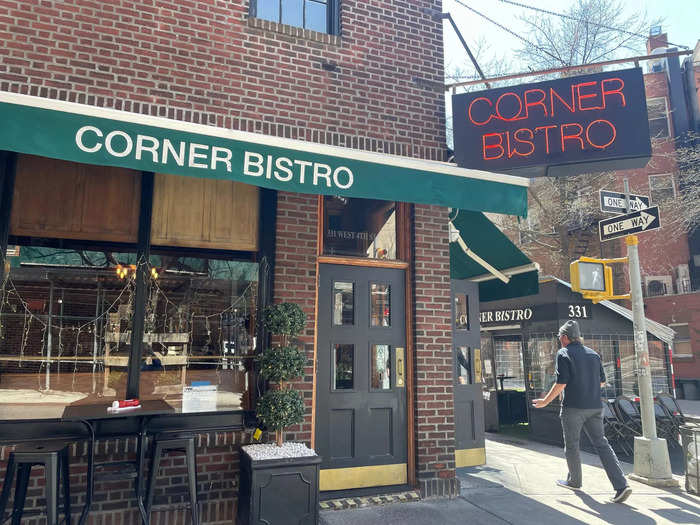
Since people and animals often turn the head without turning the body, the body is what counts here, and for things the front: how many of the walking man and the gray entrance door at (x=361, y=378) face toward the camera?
1

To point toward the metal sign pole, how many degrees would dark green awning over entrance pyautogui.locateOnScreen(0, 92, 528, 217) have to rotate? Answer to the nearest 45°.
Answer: approximately 45° to its left

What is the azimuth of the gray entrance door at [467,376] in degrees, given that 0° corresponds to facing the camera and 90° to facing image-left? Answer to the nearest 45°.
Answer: approximately 315°

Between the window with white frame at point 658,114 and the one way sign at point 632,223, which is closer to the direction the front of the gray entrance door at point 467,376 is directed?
the one way sign

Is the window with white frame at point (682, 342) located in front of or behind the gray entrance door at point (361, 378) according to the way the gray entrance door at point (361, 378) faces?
behind

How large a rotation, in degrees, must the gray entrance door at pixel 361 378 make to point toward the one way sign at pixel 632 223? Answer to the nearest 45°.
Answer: approximately 90° to its left
